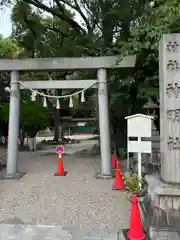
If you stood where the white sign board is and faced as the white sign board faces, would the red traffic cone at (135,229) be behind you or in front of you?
in front

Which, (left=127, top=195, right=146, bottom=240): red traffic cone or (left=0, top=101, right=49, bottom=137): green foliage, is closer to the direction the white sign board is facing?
the red traffic cone

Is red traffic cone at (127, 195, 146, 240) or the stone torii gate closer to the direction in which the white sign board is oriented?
the red traffic cone

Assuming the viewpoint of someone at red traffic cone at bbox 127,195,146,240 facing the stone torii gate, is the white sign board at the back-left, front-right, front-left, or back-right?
front-right

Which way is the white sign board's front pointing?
toward the camera

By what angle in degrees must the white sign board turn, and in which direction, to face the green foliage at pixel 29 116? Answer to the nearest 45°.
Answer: approximately 135° to its right

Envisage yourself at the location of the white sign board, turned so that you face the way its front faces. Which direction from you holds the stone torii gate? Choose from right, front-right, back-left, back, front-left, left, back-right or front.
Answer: back-right

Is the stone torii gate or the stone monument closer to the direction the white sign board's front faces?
the stone monument
